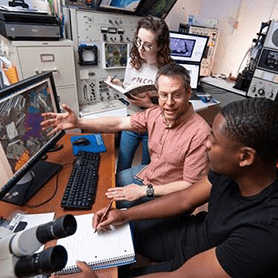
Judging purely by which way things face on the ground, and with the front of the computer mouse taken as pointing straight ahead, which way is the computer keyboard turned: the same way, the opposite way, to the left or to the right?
the opposite way

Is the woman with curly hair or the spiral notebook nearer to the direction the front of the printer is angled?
the spiral notebook

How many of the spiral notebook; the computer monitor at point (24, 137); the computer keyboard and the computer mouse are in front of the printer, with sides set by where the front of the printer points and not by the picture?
4

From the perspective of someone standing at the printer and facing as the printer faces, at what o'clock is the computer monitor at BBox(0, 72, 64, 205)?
The computer monitor is roughly at 12 o'clock from the printer.

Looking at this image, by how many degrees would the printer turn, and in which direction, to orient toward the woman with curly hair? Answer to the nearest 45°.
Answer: approximately 90° to its left

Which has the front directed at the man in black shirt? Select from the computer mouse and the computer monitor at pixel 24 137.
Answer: the computer monitor

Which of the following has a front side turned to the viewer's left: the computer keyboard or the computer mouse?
the computer mouse

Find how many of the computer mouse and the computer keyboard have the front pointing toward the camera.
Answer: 0

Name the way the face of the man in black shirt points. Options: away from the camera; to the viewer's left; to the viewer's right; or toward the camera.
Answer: to the viewer's left

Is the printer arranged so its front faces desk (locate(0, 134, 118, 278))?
yes

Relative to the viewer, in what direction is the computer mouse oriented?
to the viewer's left

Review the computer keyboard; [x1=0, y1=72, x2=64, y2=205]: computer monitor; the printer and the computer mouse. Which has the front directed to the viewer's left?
the computer mouse

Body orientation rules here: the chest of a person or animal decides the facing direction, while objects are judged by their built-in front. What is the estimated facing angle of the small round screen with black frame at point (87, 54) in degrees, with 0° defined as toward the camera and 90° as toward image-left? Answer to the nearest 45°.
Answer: approximately 0°

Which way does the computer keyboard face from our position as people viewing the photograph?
facing to the right of the viewer

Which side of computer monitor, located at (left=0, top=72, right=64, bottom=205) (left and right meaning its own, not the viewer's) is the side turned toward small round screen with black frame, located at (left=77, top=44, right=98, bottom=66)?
left
